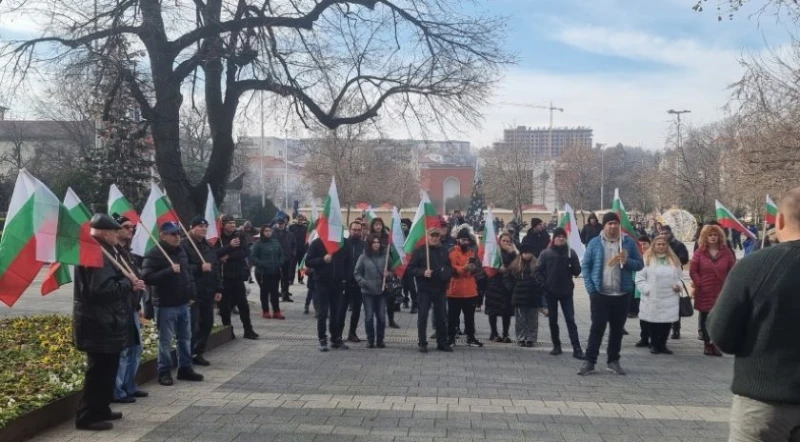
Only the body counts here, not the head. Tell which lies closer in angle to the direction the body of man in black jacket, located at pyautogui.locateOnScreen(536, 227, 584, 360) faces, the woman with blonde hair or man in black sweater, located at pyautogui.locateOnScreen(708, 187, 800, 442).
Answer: the man in black sweater

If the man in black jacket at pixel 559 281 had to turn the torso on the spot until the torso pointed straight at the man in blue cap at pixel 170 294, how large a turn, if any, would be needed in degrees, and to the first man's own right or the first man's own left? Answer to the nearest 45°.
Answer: approximately 45° to the first man's own right

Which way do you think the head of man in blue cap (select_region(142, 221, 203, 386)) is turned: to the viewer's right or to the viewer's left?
to the viewer's right

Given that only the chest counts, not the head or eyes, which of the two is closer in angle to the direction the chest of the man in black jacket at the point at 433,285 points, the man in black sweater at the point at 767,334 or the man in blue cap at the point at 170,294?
the man in black sweater

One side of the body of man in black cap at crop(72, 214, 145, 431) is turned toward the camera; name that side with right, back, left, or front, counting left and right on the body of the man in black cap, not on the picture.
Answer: right

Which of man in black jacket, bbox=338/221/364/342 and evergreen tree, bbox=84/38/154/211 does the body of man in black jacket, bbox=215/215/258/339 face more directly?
the man in black jacket

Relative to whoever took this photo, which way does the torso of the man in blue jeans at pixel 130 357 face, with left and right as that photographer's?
facing to the right of the viewer

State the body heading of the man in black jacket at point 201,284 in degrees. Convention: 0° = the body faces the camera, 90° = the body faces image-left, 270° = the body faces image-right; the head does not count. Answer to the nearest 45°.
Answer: approximately 315°

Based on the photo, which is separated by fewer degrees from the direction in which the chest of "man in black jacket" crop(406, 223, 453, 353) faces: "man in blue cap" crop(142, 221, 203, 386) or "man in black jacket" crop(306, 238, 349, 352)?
the man in blue cap

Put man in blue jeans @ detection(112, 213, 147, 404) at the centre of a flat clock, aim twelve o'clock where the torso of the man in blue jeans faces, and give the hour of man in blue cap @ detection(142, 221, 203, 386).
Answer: The man in blue cap is roughly at 10 o'clock from the man in blue jeans.

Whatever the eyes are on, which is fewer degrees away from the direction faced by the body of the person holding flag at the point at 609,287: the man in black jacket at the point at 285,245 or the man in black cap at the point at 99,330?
the man in black cap

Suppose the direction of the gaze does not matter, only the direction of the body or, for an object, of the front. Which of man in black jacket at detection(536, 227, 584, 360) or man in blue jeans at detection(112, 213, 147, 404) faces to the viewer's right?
the man in blue jeans

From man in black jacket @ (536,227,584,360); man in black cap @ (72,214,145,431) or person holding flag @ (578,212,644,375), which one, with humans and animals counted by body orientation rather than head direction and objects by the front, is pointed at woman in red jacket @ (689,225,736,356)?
the man in black cap
